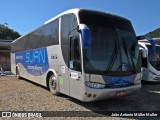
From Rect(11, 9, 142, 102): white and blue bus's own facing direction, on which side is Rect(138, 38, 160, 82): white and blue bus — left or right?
on its left

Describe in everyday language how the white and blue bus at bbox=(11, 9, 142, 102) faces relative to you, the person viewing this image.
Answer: facing the viewer and to the right of the viewer
